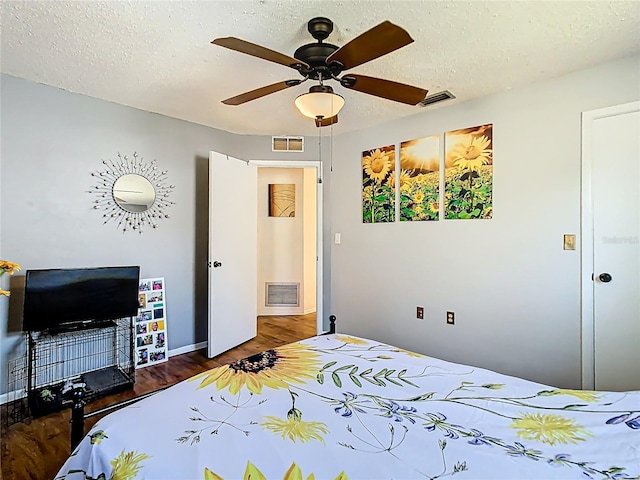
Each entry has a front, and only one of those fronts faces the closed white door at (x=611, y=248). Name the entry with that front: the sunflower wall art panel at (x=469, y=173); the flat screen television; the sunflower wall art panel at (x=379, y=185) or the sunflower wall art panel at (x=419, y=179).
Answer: the flat screen television

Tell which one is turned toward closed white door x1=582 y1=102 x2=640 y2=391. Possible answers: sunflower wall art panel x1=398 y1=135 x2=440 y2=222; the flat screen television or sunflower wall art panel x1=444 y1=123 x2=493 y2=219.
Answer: the flat screen television

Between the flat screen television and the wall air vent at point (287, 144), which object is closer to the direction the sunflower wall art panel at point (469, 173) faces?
the flat screen television

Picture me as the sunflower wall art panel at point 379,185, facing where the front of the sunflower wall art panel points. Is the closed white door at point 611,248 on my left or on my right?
on my left

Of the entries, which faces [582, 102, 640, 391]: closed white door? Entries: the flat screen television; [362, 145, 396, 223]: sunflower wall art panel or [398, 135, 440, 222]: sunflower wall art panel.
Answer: the flat screen television

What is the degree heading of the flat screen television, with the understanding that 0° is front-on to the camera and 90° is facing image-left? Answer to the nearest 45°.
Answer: approximately 315°
